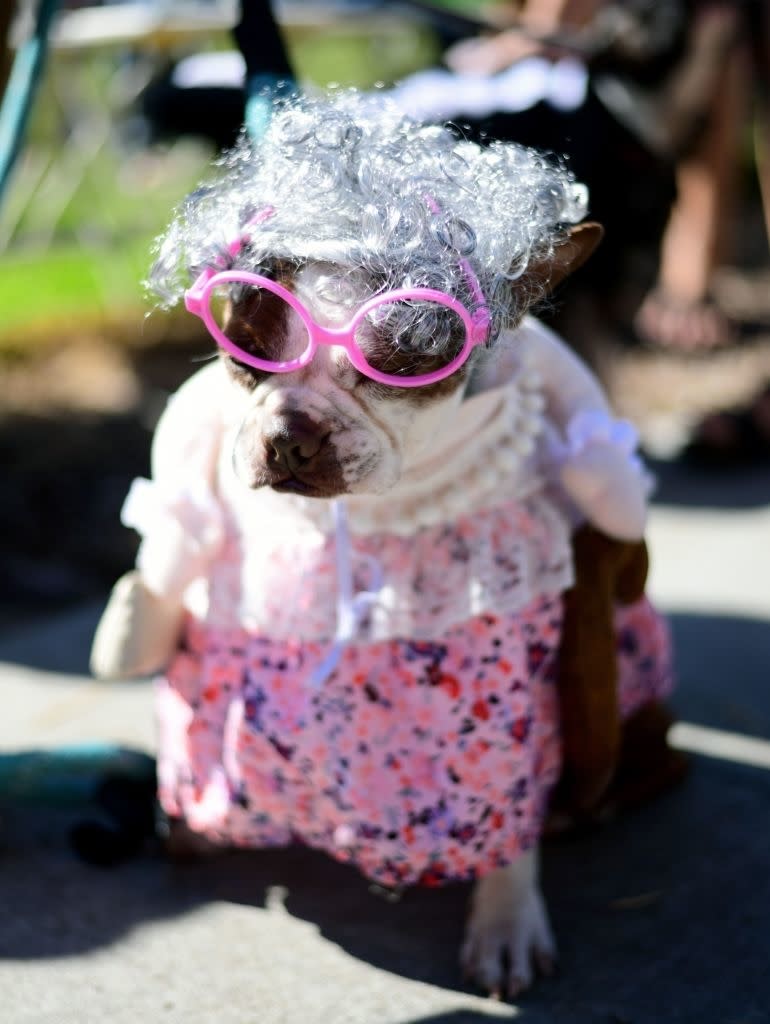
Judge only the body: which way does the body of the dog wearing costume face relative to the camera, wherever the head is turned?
toward the camera
